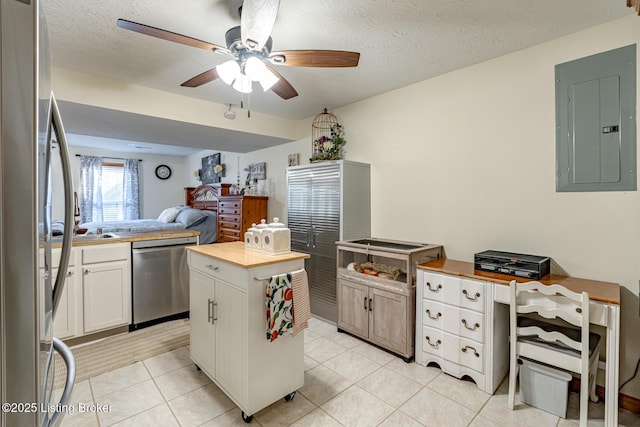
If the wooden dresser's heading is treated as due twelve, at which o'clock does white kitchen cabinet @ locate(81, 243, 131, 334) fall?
The white kitchen cabinet is roughly at 12 o'clock from the wooden dresser.

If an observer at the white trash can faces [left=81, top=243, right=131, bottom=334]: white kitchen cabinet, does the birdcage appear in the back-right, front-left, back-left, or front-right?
front-right

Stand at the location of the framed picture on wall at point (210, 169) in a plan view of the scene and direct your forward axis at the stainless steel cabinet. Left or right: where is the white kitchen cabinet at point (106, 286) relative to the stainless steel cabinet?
right

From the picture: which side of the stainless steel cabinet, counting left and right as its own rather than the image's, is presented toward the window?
right

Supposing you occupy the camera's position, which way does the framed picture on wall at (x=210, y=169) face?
facing the viewer and to the left of the viewer

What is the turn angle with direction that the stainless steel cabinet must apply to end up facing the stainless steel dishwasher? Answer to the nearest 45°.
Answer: approximately 45° to its right

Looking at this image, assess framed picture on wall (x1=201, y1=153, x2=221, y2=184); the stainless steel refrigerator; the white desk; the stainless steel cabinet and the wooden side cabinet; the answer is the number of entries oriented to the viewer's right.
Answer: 1

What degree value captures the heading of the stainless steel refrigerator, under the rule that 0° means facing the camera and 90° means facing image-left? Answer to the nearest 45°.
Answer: approximately 270°

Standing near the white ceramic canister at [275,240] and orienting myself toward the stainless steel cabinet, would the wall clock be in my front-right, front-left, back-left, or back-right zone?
front-left

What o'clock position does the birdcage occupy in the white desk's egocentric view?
The birdcage is roughly at 2 o'clock from the white desk.

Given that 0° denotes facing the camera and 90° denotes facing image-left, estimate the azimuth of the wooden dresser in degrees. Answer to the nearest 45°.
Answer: approximately 45°

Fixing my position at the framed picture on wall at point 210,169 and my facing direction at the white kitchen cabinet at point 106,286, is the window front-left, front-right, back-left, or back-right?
back-right
